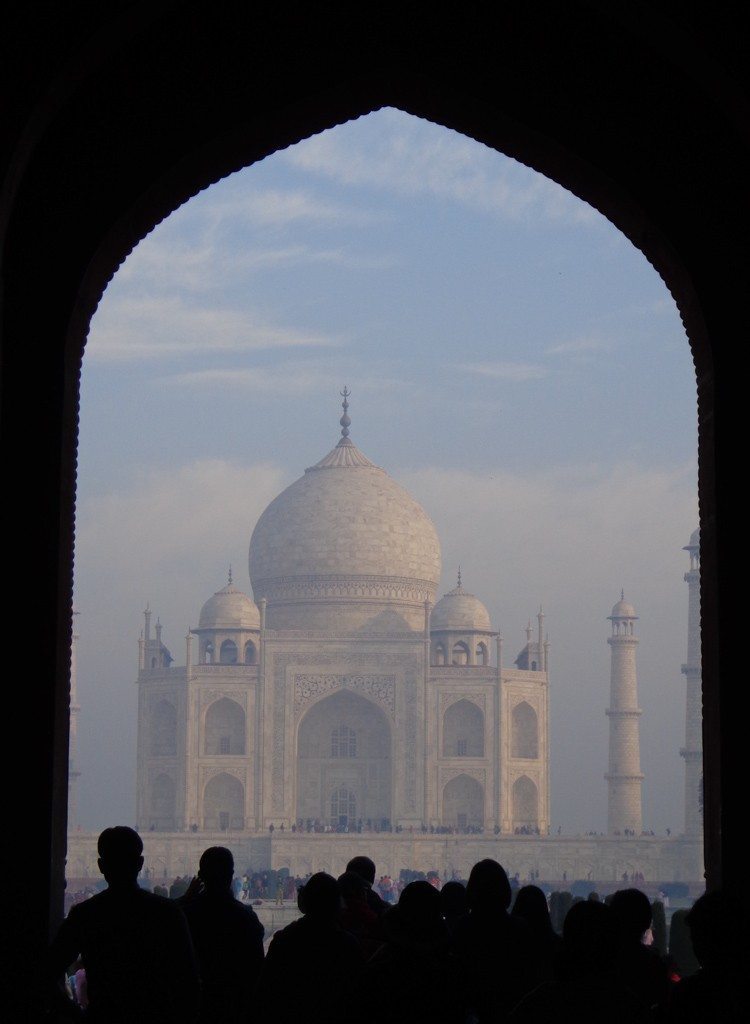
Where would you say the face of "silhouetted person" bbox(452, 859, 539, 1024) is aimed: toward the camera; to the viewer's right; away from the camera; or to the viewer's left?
away from the camera

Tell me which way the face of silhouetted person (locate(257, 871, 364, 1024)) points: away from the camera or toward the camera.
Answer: away from the camera

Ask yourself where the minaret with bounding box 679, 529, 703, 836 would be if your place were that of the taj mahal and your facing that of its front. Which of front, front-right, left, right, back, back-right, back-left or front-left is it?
left

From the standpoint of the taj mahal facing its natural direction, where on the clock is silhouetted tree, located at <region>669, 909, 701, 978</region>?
The silhouetted tree is roughly at 12 o'clock from the taj mahal.

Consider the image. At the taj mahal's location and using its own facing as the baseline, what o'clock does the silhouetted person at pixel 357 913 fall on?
The silhouetted person is roughly at 12 o'clock from the taj mahal.

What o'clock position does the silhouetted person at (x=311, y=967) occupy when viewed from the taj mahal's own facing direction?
The silhouetted person is roughly at 12 o'clock from the taj mahal.

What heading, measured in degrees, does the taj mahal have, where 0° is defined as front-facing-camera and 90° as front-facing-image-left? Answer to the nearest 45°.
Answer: approximately 0°

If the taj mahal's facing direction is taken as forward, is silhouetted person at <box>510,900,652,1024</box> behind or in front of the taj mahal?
in front

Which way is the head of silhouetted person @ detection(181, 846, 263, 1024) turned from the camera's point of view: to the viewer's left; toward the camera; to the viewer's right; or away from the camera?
away from the camera

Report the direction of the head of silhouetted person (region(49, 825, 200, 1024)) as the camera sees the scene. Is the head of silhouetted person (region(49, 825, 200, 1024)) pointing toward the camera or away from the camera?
away from the camera

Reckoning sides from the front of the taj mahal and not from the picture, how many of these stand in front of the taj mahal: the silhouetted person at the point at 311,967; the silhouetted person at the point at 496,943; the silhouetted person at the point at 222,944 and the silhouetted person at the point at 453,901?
4

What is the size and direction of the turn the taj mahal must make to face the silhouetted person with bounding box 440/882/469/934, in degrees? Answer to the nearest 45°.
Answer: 0° — it already faces them

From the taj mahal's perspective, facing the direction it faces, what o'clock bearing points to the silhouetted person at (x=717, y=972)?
The silhouetted person is roughly at 12 o'clock from the taj mahal.

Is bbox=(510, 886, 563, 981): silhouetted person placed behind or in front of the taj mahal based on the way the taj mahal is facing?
in front
